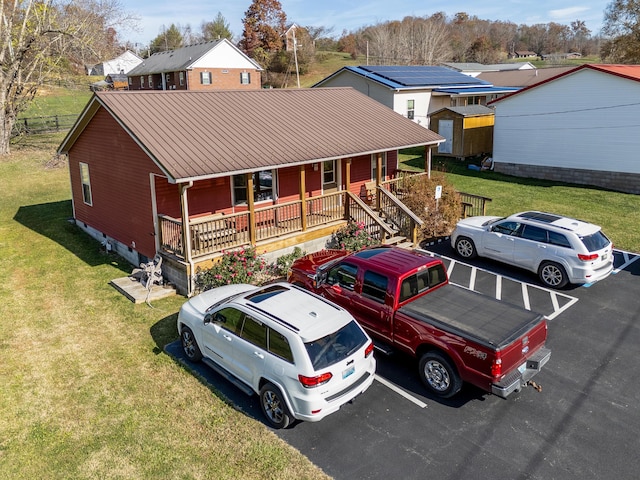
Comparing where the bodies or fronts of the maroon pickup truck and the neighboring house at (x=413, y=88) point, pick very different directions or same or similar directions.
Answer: very different directions

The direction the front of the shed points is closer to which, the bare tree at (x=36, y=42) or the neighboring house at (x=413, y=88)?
the bare tree

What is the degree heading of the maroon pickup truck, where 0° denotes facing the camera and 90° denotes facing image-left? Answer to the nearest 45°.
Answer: approximately 135°

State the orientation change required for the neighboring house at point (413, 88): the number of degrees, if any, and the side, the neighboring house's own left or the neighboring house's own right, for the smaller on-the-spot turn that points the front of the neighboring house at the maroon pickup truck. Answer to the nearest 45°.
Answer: approximately 45° to the neighboring house's own right

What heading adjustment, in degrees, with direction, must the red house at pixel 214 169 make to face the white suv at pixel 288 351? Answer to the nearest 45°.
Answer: approximately 45° to its right

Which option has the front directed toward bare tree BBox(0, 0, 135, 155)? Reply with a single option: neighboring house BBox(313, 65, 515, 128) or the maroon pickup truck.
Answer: the maroon pickup truck

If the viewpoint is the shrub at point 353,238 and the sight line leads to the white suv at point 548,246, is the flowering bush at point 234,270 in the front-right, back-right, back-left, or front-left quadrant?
back-right

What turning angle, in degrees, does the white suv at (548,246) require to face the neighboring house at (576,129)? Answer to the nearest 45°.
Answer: approximately 45° to its right

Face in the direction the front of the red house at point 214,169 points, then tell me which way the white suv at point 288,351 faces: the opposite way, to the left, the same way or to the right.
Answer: the opposite way

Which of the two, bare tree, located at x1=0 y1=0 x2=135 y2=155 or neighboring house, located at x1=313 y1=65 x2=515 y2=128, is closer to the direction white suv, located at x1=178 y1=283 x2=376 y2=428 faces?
the bare tree

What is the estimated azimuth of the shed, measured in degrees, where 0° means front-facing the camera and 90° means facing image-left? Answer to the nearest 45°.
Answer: approximately 45°

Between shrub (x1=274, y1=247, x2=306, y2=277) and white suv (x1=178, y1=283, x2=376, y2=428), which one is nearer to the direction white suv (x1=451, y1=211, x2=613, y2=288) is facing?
the shrub

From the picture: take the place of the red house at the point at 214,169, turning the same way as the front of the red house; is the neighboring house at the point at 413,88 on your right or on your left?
on your left

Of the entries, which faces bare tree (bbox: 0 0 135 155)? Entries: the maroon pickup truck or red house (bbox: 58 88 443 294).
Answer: the maroon pickup truck
